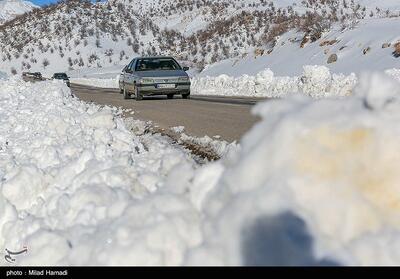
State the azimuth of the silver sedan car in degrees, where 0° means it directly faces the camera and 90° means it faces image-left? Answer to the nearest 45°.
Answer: approximately 0°
